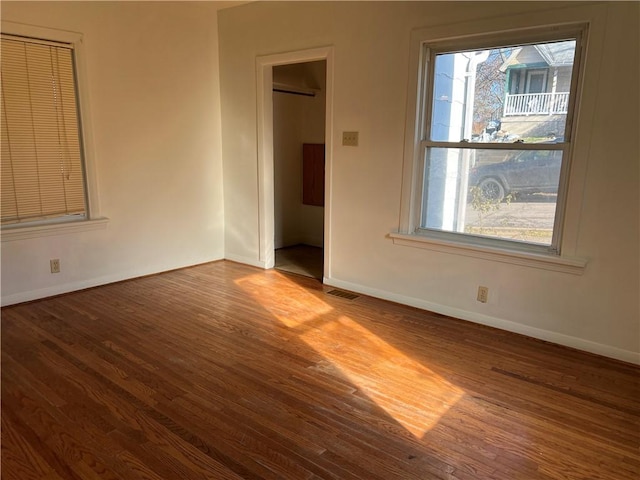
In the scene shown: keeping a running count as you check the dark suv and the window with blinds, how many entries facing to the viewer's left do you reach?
1

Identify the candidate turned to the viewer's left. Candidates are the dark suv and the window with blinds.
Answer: the dark suv

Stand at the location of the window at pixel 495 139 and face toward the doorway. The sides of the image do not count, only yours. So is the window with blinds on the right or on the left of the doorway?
left

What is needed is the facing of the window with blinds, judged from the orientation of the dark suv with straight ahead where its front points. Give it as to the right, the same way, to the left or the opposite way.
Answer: the opposite way

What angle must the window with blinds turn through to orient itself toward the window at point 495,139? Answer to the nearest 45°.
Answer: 0° — it already faces it

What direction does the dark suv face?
to the viewer's left

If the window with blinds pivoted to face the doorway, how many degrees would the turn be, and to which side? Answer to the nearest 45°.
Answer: approximately 45° to its left
